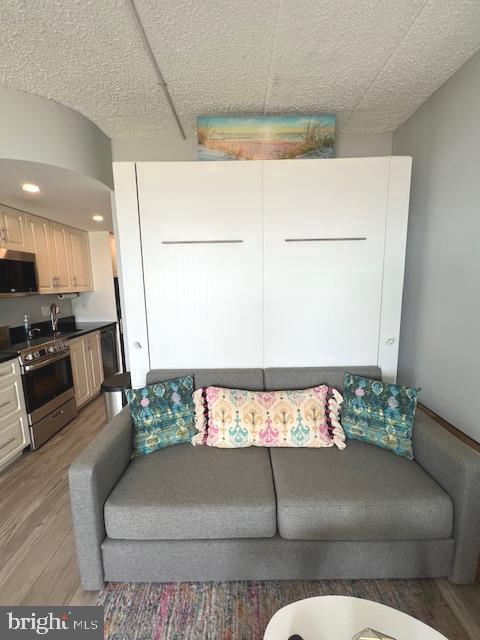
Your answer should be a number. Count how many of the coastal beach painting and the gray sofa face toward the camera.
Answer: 2

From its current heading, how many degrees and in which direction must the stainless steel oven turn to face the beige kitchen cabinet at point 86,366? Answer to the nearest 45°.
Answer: approximately 90° to its left

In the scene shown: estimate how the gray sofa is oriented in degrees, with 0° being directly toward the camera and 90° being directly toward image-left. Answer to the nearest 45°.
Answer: approximately 0°

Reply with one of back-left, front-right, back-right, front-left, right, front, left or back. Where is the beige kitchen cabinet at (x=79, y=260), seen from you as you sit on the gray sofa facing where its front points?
back-right

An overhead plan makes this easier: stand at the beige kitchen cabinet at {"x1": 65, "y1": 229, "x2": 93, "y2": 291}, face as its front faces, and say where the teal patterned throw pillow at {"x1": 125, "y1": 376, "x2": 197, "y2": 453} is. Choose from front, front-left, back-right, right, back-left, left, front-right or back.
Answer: front-right

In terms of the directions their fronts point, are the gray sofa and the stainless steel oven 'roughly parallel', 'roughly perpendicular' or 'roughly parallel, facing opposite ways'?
roughly perpendicular

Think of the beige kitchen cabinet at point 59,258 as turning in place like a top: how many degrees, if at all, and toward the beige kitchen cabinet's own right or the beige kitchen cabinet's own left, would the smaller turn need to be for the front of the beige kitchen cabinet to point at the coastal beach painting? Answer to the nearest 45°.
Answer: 0° — it already faces it

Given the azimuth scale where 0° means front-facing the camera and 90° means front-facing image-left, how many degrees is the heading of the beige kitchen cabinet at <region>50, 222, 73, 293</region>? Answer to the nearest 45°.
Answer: approximately 315°

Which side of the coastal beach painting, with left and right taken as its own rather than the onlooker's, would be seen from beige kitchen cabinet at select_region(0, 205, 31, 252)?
right

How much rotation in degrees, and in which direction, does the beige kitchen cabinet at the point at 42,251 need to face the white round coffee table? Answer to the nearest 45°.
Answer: approximately 45° to its right
